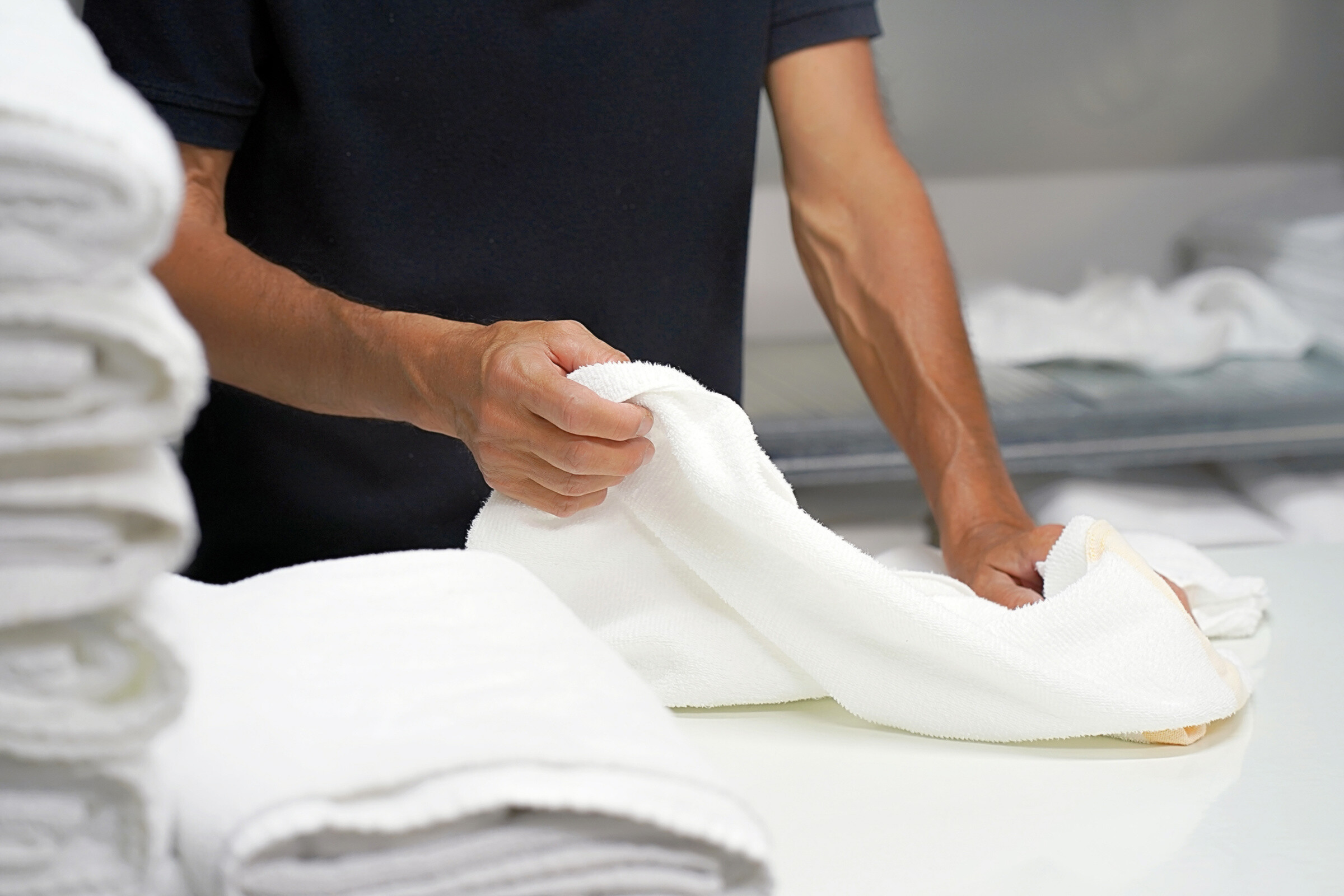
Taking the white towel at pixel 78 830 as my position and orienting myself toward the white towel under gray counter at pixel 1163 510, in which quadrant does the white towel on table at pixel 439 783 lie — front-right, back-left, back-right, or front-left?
front-right

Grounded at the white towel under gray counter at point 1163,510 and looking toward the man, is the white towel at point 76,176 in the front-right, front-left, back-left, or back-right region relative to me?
front-left

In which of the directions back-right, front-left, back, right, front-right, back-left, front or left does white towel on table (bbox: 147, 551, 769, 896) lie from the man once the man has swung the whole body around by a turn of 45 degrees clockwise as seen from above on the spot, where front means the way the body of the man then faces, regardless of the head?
front

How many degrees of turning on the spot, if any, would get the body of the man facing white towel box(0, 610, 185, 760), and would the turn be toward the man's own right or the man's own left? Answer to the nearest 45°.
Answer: approximately 45° to the man's own right

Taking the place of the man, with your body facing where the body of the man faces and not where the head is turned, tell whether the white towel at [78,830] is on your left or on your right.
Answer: on your right

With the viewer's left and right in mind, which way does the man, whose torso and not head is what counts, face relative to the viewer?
facing the viewer and to the right of the viewer

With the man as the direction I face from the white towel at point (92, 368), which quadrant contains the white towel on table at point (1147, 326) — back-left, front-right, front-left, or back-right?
front-right

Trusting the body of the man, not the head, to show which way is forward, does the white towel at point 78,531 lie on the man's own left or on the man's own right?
on the man's own right

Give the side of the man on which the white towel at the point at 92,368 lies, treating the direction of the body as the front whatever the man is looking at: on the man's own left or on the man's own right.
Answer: on the man's own right

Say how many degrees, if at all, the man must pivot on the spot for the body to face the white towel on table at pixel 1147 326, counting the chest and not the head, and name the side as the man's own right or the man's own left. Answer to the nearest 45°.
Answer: approximately 90° to the man's own left

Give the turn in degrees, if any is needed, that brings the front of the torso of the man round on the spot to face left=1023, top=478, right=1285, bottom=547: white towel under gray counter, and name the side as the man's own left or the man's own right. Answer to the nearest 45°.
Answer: approximately 90° to the man's own left

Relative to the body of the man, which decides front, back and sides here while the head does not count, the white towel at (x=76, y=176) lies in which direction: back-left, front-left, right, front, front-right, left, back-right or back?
front-right

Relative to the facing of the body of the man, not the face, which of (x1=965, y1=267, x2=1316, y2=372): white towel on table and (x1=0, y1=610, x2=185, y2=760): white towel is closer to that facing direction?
the white towel

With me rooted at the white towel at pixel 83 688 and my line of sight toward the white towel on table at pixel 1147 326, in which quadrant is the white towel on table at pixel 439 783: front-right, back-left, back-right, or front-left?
front-right
